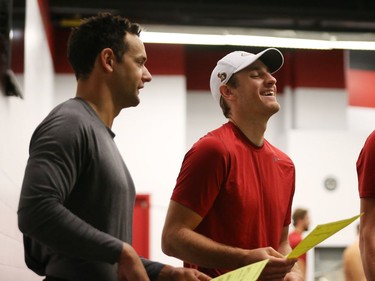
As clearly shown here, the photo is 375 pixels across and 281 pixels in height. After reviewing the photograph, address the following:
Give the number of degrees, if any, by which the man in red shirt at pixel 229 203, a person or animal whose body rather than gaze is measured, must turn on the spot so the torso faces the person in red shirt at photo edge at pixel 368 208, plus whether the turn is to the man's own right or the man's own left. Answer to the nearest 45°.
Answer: approximately 45° to the man's own left

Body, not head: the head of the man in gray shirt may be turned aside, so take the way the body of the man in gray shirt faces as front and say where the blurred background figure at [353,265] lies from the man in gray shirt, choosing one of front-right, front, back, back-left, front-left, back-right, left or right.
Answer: front-left

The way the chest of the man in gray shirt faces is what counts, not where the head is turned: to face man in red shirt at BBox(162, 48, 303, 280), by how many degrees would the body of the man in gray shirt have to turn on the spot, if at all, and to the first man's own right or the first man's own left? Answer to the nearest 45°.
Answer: approximately 45° to the first man's own left

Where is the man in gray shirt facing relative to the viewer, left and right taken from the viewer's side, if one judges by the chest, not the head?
facing to the right of the viewer

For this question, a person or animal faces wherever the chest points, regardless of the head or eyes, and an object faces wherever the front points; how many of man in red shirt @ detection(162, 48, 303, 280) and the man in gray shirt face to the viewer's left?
0

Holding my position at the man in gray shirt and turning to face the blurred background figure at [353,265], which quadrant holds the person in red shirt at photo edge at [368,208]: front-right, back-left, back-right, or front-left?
front-right

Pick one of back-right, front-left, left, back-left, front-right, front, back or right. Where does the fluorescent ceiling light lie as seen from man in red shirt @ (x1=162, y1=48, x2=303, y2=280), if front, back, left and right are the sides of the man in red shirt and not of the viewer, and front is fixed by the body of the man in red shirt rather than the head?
back-left

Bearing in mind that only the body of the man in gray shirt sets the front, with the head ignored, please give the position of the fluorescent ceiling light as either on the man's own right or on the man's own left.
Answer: on the man's own left

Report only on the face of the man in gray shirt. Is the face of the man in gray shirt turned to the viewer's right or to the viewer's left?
to the viewer's right
